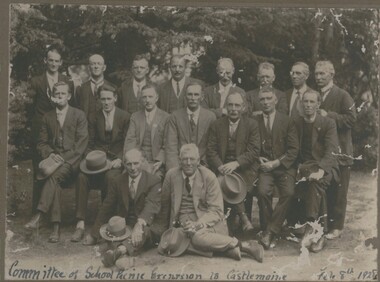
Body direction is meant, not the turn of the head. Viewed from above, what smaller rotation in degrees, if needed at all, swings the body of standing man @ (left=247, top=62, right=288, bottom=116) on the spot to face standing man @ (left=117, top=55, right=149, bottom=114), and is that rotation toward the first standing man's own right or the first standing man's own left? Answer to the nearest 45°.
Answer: approximately 90° to the first standing man's own right

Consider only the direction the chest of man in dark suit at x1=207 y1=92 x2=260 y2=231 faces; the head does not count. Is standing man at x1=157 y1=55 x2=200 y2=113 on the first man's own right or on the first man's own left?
on the first man's own right

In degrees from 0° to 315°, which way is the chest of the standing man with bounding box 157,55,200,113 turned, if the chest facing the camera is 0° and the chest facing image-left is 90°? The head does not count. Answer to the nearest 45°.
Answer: approximately 0°

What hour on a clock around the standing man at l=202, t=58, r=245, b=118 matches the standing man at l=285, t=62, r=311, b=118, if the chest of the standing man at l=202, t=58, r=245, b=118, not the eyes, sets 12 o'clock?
the standing man at l=285, t=62, r=311, b=118 is roughly at 9 o'clock from the standing man at l=202, t=58, r=245, b=118.

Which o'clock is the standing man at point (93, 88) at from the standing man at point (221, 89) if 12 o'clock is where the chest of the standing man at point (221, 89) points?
the standing man at point (93, 88) is roughly at 3 o'clock from the standing man at point (221, 89).

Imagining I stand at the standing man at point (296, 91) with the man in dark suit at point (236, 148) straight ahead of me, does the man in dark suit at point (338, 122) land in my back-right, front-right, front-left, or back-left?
back-left

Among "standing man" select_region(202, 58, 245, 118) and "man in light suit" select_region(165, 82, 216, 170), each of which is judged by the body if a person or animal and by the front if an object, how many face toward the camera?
2
